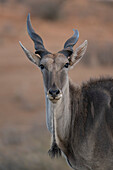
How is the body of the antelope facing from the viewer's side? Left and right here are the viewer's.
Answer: facing the viewer and to the left of the viewer
